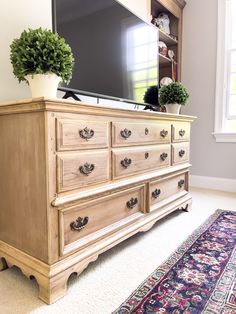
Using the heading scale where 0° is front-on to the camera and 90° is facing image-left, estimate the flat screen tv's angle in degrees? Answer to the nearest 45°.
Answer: approximately 315°

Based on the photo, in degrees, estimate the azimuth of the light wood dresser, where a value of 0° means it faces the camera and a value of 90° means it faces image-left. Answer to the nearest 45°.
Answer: approximately 315°

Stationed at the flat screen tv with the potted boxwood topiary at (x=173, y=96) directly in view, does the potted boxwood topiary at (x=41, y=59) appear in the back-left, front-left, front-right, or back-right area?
back-right

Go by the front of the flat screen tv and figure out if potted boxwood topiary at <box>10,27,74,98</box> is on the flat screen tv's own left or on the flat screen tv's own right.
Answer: on the flat screen tv's own right
